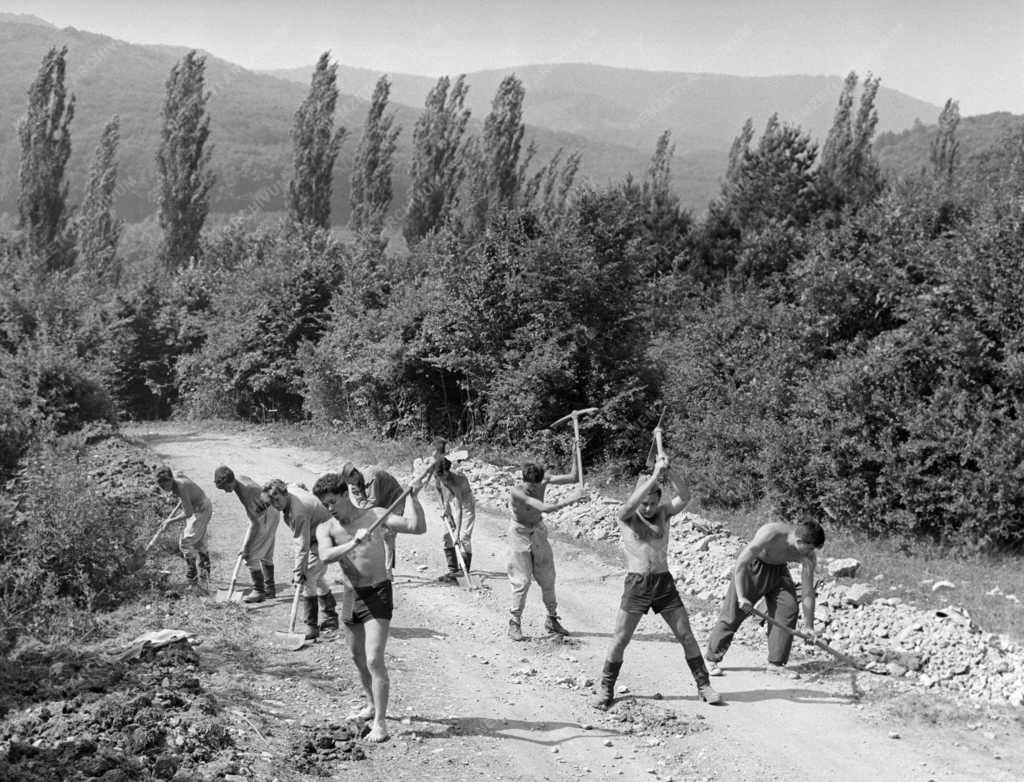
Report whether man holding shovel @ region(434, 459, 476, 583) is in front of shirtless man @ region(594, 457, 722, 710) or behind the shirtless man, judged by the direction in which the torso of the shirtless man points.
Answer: behind

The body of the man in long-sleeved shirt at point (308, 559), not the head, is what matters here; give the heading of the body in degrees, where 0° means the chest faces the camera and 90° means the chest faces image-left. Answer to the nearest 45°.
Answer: approximately 45°

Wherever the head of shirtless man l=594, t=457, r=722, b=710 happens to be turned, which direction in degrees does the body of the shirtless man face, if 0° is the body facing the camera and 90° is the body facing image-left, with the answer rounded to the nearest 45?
approximately 0°
